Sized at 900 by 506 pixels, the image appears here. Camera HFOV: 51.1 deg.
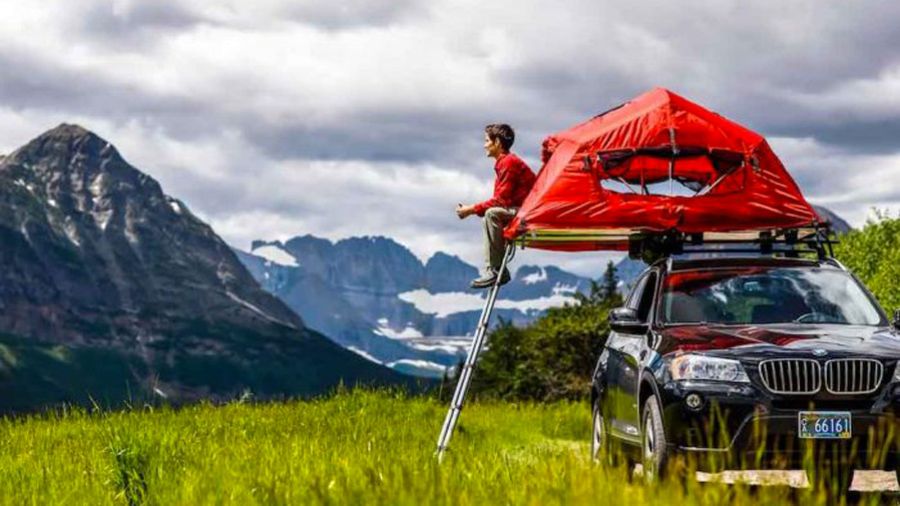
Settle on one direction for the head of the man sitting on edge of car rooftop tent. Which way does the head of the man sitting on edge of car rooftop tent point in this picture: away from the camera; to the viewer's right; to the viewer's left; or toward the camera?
to the viewer's left

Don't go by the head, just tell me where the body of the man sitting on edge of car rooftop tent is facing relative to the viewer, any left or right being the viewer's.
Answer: facing to the left of the viewer
